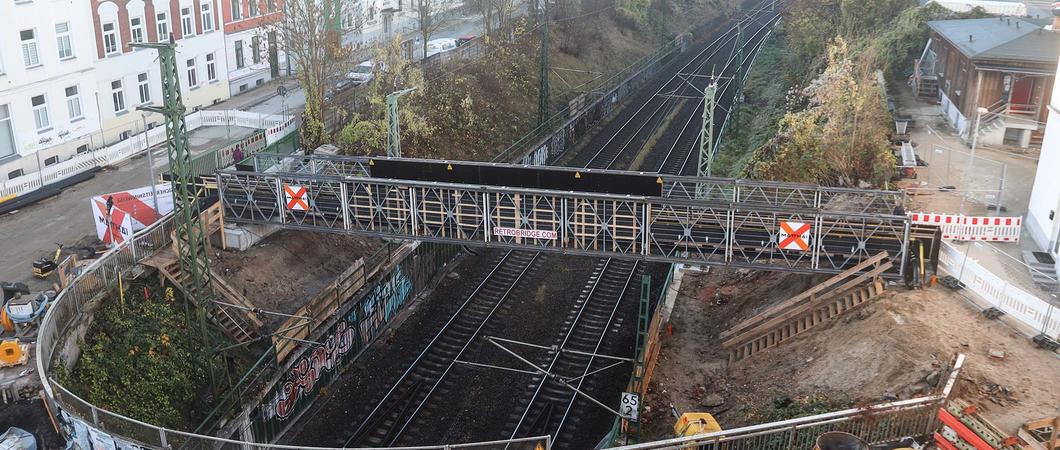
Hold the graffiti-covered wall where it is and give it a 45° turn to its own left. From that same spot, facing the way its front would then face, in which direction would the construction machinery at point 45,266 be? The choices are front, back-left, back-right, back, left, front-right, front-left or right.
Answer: back

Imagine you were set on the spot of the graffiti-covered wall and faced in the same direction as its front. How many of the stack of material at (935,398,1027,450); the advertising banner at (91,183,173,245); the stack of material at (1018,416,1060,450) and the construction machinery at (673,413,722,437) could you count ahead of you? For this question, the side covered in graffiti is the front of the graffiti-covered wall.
3

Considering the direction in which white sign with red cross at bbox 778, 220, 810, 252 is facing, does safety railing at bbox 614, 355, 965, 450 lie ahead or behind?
ahead

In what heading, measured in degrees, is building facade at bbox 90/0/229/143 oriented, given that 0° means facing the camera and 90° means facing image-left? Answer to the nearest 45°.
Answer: approximately 315°

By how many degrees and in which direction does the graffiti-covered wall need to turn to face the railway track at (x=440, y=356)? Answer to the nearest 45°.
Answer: approximately 45° to its left

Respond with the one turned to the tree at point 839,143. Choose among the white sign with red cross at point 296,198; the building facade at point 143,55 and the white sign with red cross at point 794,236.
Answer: the building facade

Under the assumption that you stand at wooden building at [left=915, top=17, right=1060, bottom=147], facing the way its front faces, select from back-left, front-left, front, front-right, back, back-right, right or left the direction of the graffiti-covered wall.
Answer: front-right

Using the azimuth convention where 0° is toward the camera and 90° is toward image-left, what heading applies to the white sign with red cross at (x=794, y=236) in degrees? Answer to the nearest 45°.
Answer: approximately 0°

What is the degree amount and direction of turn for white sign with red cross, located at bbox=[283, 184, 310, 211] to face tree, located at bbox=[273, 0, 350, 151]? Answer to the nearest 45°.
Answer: approximately 180°

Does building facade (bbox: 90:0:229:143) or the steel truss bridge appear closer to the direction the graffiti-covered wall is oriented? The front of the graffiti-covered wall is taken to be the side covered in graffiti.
the steel truss bridge

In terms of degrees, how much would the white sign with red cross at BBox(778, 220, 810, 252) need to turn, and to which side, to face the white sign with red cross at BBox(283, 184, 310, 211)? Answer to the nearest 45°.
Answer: approximately 90° to its right
